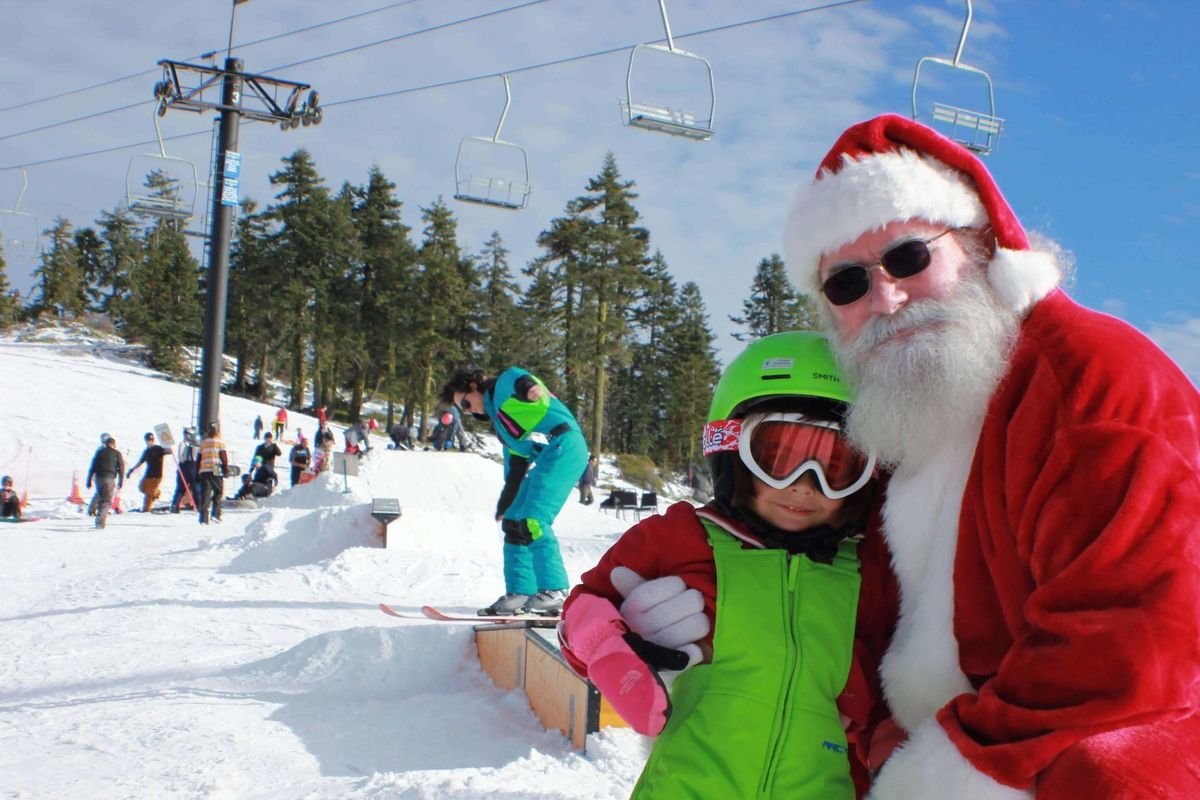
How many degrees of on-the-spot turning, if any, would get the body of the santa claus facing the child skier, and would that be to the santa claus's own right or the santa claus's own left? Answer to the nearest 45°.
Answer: approximately 90° to the santa claus's own right

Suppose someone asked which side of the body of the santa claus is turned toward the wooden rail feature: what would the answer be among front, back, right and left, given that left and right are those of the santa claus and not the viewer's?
right

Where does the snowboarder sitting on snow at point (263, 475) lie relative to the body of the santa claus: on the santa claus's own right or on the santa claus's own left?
on the santa claus's own right

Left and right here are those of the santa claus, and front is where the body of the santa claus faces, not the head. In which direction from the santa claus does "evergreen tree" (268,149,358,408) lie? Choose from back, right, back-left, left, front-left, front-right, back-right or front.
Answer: right

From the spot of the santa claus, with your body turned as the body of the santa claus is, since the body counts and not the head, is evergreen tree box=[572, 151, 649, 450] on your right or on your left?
on your right

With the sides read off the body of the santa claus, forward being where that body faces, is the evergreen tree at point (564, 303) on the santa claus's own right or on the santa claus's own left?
on the santa claus's own right

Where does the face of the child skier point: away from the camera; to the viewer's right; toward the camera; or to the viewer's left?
toward the camera

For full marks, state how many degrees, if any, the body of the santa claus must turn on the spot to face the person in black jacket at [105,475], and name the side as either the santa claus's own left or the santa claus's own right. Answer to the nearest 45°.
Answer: approximately 90° to the santa claus's own right

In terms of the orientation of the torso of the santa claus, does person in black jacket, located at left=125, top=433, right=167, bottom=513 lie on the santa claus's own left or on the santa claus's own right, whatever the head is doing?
on the santa claus's own right
